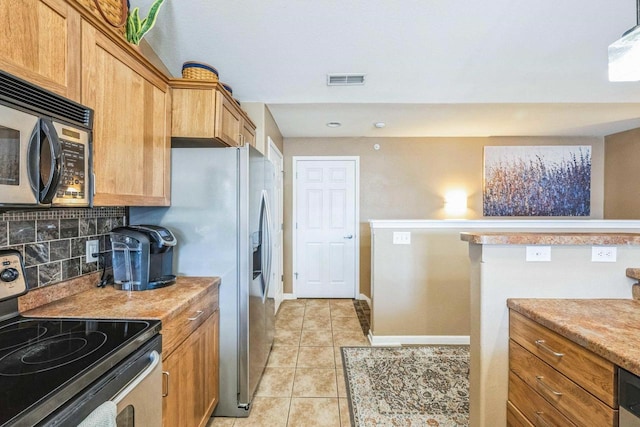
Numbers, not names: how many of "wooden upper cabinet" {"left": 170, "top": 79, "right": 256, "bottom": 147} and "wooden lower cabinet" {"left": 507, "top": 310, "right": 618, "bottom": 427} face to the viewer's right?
1

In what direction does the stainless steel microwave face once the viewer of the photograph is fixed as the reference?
facing the viewer and to the right of the viewer

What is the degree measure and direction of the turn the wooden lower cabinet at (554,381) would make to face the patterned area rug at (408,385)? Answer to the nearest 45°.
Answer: approximately 90° to its right

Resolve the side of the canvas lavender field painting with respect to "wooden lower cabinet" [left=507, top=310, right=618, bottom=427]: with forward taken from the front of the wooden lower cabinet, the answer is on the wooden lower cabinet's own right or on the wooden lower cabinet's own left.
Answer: on the wooden lower cabinet's own right

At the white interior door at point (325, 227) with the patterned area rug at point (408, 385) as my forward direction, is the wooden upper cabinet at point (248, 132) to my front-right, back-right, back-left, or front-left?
front-right

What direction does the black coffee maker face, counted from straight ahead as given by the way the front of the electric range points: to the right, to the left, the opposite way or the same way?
the same way

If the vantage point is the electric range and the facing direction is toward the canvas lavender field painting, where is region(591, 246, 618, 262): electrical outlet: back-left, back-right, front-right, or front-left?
front-right

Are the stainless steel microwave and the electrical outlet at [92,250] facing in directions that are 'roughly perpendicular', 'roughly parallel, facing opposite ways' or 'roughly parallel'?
roughly parallel

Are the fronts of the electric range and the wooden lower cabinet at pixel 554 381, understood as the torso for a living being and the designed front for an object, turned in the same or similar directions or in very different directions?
very different directions

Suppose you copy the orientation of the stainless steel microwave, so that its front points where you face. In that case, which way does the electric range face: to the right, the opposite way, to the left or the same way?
the same way
